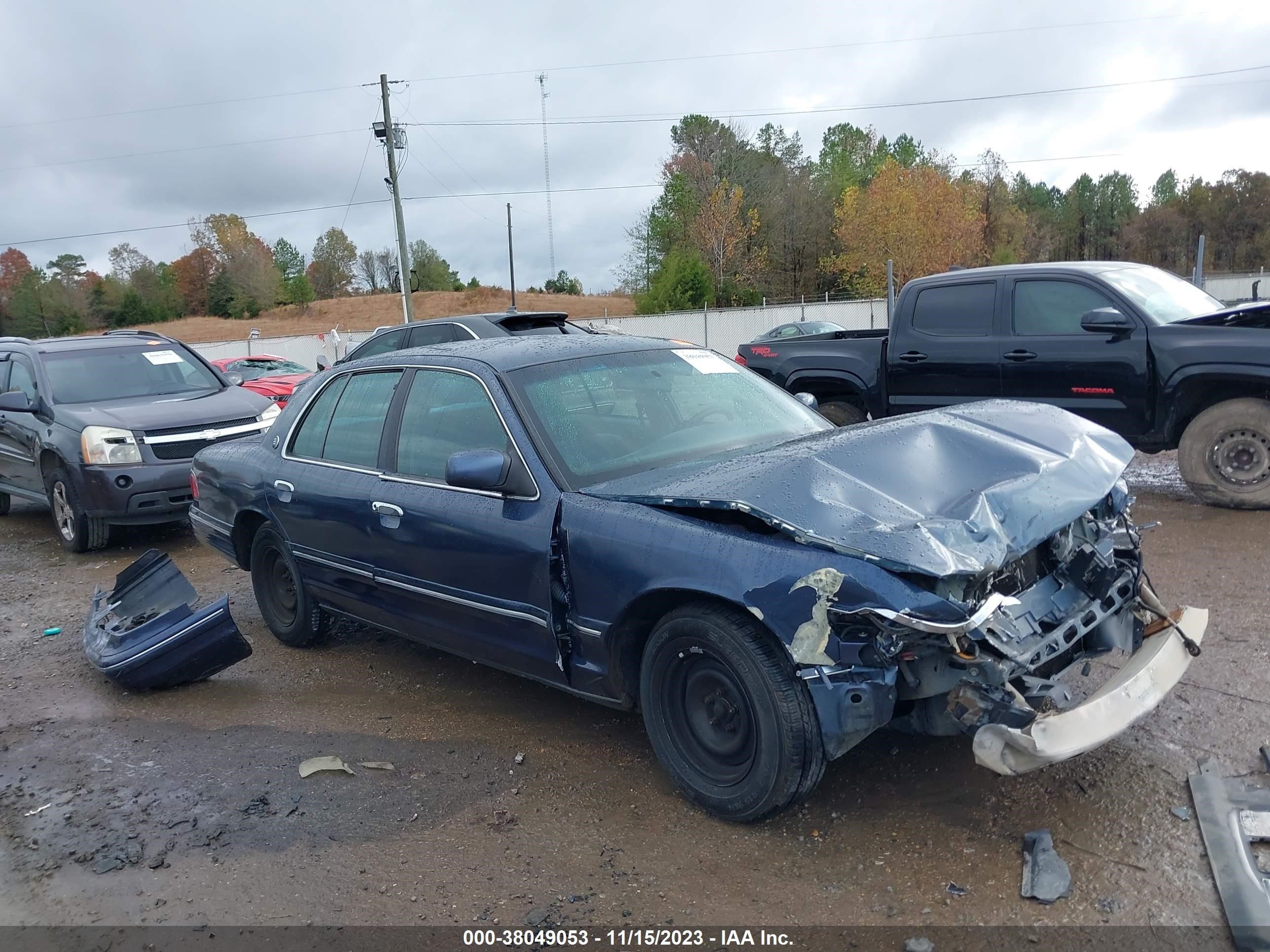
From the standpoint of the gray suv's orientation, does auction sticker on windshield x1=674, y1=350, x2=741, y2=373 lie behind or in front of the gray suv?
in front

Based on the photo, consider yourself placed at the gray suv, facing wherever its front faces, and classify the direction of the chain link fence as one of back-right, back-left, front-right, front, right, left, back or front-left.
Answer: left

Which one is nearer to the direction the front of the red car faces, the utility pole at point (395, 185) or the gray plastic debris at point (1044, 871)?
the gray plastic debris

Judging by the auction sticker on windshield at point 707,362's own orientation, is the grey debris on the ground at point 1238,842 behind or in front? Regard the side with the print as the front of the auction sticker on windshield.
in front

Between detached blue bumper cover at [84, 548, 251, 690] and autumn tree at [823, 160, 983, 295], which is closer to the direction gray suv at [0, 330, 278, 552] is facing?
the detached blue bumper cover

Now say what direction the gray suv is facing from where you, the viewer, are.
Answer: facing the viewer and to the right of the viewer

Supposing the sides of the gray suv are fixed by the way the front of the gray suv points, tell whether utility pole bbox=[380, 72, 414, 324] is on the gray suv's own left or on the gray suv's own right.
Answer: on the gray suv's own left

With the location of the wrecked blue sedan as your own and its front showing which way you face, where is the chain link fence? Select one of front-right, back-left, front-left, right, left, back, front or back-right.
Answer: back-left

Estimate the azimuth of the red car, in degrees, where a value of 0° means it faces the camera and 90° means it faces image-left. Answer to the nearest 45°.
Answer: approximately 315°
